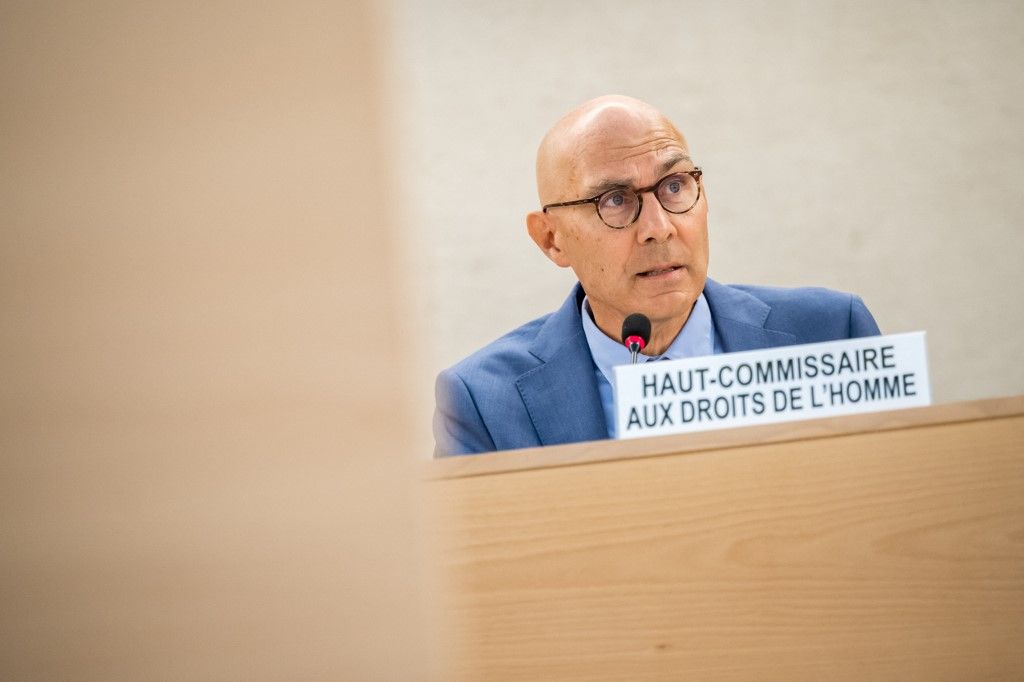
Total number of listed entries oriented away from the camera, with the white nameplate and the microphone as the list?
1

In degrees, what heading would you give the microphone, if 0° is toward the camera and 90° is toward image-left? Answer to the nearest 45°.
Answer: approximately 180°

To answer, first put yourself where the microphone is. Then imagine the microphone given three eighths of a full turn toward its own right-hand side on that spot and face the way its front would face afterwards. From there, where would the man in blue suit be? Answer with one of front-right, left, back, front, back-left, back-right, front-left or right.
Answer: back-left

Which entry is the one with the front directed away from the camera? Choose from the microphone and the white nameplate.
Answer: the microphone

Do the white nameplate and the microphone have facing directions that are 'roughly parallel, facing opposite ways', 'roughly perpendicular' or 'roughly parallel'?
roughly parallel, facing opposite ways

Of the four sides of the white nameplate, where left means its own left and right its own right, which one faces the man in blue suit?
back

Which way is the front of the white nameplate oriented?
toward the camera
